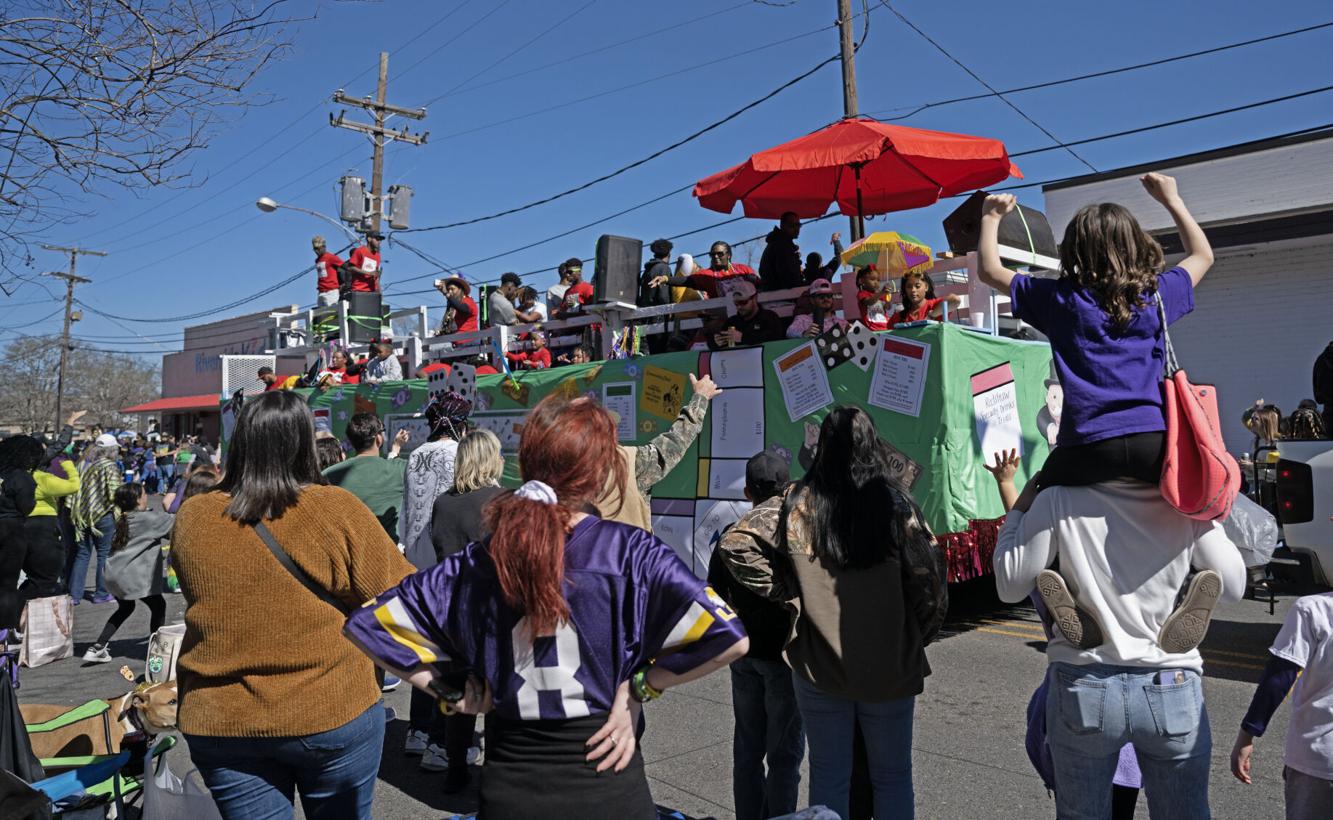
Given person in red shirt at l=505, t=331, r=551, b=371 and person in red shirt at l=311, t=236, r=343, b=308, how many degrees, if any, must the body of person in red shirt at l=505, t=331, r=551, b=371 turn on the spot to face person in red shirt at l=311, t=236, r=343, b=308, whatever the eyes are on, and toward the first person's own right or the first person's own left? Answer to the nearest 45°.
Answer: approximately 90° to the first person's own right

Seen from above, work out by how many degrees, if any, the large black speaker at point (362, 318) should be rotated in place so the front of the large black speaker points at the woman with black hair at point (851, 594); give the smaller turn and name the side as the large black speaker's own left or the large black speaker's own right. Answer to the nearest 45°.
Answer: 0° — it already faces them

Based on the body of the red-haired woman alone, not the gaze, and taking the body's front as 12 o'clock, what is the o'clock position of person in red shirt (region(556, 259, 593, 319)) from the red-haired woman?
The person in red shirt is roughly at 12 o'clock from the red-haired woman.

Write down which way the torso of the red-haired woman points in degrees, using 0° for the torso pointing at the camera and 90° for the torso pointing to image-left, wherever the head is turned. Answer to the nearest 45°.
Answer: approximately 180°

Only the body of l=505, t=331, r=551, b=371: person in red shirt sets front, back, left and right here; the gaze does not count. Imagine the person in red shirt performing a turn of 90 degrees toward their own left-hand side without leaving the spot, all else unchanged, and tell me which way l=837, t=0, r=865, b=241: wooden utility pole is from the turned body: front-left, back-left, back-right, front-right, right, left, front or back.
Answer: left

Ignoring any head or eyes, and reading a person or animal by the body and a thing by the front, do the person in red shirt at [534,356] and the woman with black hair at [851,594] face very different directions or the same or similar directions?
very different directions
